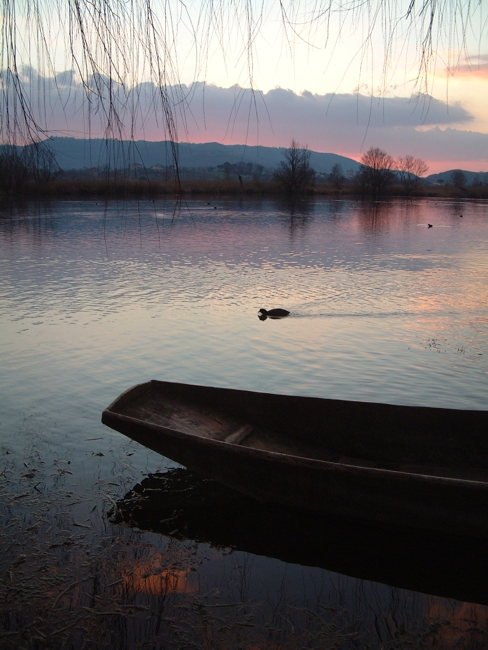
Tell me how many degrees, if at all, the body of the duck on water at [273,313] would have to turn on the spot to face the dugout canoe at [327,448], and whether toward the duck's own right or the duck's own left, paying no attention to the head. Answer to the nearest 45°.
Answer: approximately 90° to the duck's own left

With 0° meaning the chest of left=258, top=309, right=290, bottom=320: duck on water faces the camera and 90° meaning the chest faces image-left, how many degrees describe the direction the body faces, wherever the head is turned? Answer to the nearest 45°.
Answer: approximately 90°
